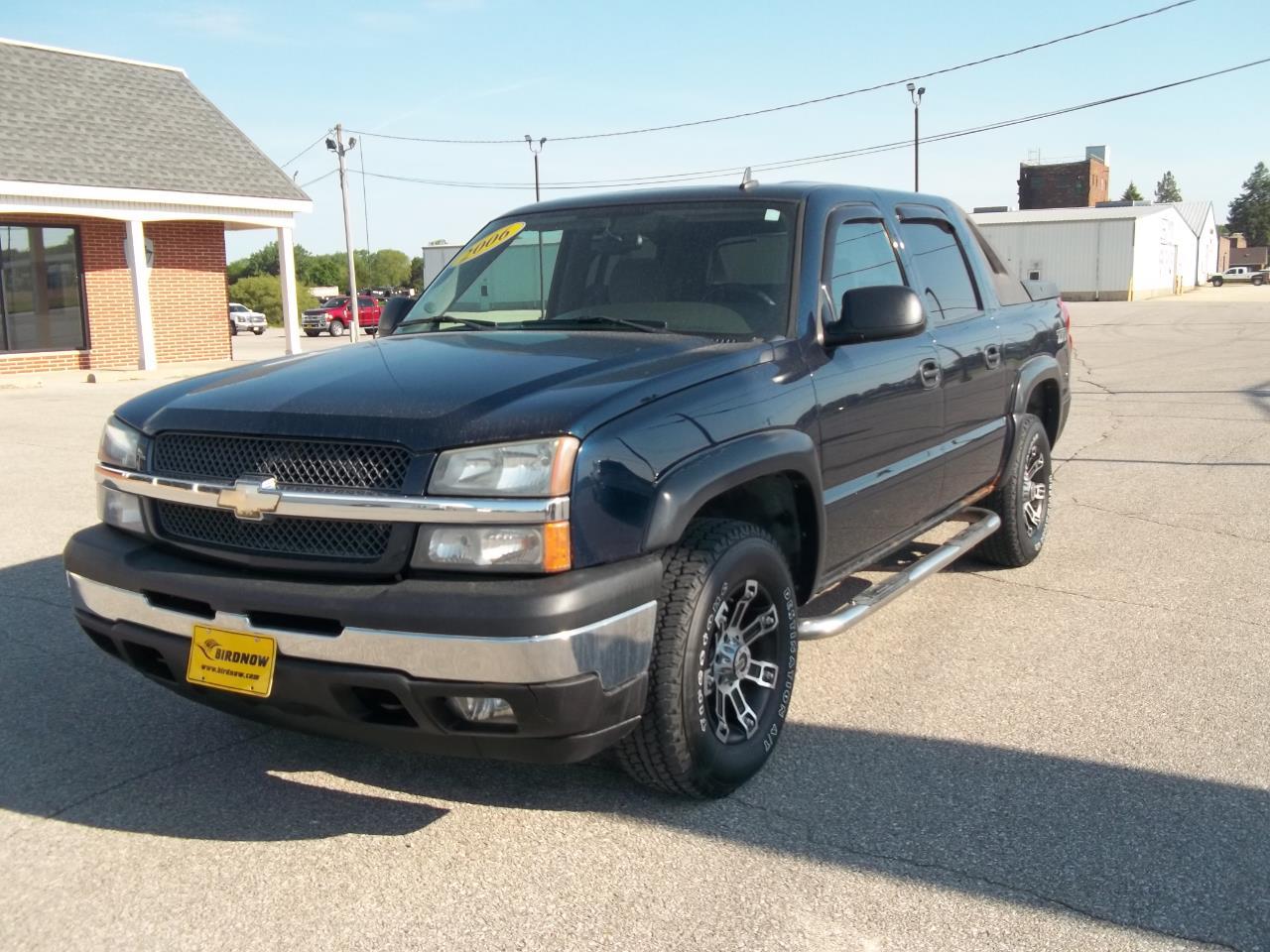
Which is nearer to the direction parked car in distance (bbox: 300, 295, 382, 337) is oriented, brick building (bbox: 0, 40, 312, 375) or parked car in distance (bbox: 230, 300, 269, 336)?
the brick building

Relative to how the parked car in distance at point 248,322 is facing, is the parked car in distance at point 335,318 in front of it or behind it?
in front

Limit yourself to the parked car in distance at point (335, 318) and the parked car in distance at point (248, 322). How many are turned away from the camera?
0

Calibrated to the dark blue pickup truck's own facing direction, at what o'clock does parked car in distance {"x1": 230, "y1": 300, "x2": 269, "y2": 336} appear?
The parked car in distance is roughly at 4 o'clock from the dark blue pickup truck.

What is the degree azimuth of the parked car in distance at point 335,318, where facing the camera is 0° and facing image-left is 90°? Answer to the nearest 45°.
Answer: approximately 45°

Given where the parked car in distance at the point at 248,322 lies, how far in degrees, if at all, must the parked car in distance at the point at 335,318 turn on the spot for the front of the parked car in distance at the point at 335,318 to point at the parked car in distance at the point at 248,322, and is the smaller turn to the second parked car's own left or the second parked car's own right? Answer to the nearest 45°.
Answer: approximately 90° to the second parked car's own right

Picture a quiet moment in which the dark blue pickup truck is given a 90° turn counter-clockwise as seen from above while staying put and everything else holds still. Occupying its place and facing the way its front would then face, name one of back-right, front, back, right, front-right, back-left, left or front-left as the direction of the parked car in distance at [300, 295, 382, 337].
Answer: back-left

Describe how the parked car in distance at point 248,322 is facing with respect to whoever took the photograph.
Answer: facing the viewer and to the right of the viewer

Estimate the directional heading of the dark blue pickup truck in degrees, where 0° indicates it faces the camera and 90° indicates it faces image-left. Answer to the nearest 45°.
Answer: approximately 45°

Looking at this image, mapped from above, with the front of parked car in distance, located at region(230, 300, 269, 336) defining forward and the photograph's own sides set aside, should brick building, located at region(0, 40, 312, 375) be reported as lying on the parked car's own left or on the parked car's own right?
on the parked car's own right
